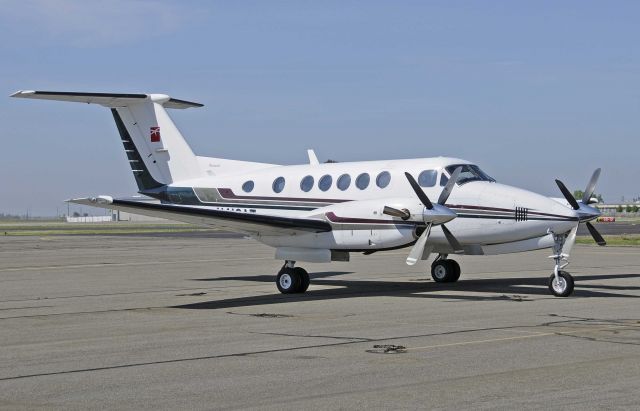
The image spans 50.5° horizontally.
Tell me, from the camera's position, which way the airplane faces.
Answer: facing the viewer and to the right of the viewer
